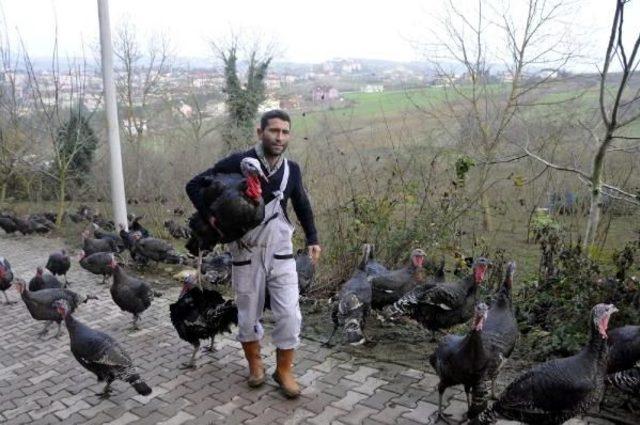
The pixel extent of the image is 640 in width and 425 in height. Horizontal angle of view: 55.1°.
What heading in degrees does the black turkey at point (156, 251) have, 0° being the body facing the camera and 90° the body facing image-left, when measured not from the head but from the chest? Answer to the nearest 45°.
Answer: approximately 90°

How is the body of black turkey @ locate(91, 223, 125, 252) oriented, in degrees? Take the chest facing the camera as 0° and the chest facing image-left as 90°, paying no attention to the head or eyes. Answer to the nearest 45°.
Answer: approximately 90°

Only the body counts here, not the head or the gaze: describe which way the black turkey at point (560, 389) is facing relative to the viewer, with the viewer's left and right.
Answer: facing to the right of the viewer

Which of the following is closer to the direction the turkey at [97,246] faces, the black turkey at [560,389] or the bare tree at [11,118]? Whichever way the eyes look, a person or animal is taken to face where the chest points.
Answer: the bare tree

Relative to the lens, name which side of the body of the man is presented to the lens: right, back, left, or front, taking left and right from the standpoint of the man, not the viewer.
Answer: front

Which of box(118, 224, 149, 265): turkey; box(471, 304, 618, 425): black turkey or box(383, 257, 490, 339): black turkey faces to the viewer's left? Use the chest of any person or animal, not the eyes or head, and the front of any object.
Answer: the turkey
